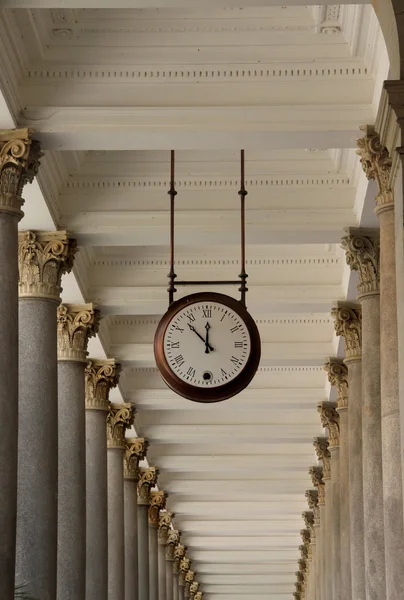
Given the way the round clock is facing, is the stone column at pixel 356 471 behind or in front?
behind

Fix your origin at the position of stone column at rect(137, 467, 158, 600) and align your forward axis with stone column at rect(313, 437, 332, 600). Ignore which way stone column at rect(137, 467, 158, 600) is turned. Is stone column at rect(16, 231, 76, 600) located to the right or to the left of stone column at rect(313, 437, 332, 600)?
right

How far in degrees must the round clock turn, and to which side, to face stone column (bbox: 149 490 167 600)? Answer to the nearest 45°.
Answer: approximately 180°

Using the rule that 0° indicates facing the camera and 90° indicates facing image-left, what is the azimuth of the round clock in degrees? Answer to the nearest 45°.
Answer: approximately 0°

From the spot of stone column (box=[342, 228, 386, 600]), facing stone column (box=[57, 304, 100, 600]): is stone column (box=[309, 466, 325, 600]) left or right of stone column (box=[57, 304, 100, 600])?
right

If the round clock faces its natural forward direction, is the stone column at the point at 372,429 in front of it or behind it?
behind

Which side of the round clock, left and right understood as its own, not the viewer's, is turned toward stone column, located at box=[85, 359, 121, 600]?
back

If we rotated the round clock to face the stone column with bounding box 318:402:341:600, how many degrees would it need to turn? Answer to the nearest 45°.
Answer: approximately 180°

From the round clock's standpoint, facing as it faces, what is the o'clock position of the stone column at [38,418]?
The stone column is roughly at 5 o'clock from the round clock.

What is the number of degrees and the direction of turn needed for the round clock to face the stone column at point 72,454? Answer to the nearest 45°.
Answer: approximately 180°

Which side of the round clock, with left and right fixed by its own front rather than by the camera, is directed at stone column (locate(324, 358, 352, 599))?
back

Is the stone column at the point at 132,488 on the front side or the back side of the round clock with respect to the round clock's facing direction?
on the back side
